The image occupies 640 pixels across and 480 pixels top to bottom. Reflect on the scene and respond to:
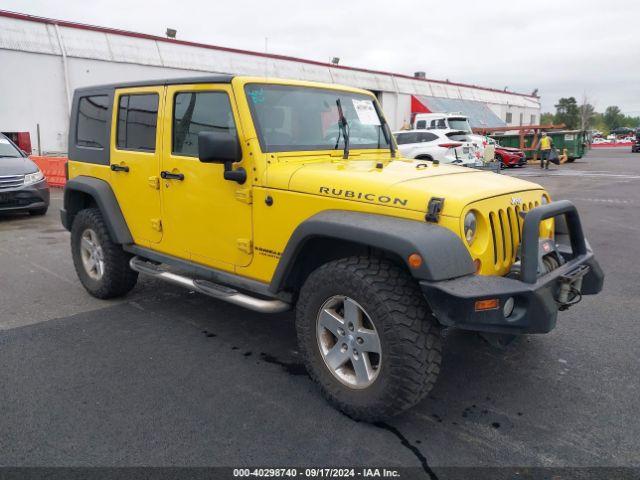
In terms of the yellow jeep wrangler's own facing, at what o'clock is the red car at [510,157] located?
The red car is roughly at 8 o'clock from the yellow jeep wrangler.

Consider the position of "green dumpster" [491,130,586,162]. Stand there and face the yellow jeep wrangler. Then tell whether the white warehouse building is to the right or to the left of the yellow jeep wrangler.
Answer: right

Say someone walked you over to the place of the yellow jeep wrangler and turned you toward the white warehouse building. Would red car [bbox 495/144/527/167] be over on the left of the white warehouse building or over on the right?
right

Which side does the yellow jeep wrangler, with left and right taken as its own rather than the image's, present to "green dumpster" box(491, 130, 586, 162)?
left

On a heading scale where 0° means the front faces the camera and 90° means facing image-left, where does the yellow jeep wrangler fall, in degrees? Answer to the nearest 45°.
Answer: approximately 315°

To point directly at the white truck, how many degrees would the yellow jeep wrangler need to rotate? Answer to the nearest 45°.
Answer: approximately 135° to its left

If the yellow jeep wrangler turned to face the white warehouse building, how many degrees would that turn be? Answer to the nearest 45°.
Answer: approximately 180°
